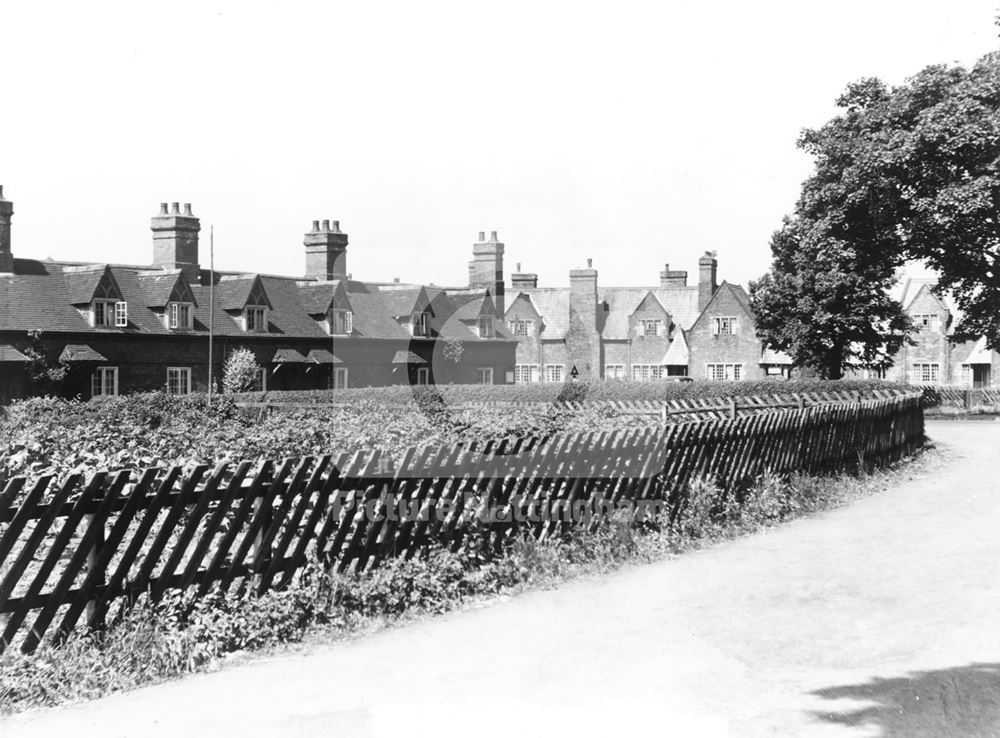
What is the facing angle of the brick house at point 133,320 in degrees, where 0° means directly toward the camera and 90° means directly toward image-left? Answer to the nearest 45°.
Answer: approximately 315°
